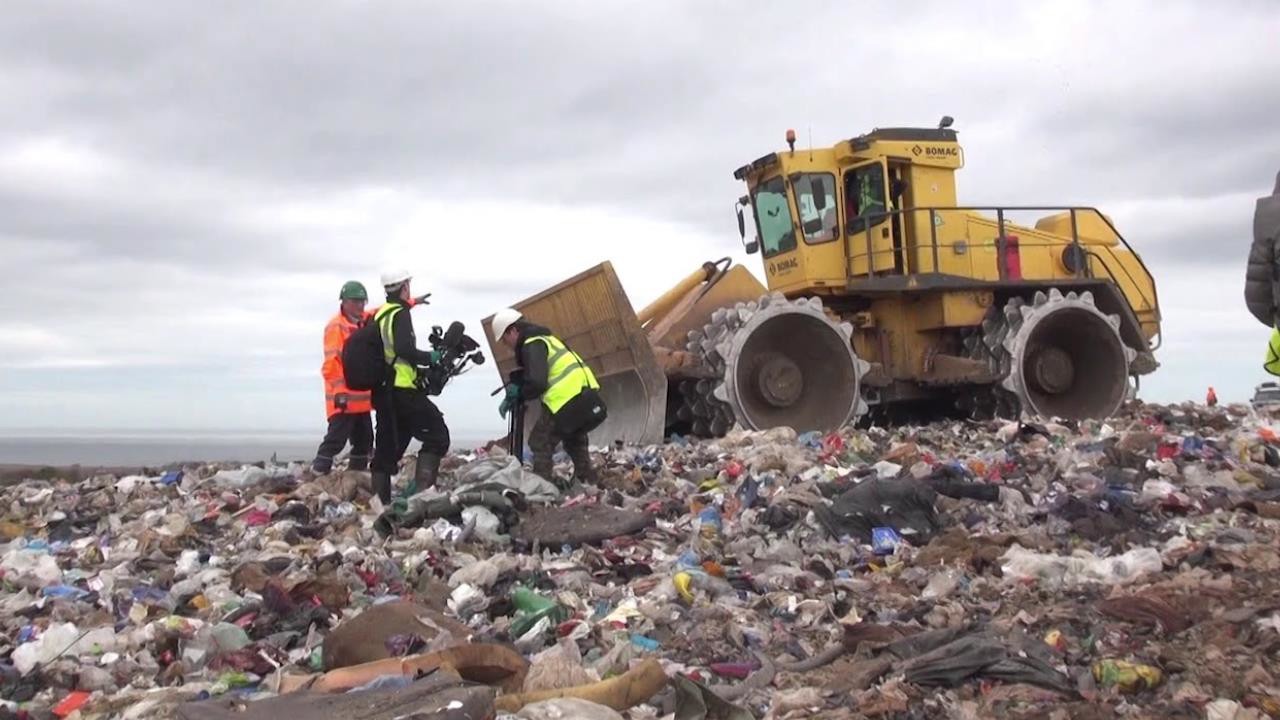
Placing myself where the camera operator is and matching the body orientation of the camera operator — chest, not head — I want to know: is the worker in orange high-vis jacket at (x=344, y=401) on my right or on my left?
on my left

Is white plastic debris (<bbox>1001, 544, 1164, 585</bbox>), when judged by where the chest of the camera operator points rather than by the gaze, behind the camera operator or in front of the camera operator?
in front

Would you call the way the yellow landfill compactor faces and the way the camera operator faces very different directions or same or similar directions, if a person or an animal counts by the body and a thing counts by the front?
very different directions

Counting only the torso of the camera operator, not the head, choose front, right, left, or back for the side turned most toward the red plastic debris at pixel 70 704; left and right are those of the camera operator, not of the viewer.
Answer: right

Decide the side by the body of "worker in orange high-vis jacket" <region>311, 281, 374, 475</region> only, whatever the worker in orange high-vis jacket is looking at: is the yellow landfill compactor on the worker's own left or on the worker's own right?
on the worker's own left

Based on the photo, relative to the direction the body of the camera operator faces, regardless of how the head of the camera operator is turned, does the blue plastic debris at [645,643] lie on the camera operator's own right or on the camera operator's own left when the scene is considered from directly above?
on the camera operator's own right

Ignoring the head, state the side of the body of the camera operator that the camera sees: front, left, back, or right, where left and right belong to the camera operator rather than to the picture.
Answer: right

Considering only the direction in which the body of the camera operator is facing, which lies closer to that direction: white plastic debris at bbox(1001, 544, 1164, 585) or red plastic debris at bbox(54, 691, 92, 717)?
the white plastic debris

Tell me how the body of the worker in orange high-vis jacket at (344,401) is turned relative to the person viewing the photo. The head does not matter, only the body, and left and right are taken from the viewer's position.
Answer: facing the viewer and to the right of the viewer

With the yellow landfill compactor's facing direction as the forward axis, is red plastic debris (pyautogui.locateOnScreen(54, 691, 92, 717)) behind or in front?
in front

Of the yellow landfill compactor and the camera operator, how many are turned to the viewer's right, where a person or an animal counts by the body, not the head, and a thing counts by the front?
1

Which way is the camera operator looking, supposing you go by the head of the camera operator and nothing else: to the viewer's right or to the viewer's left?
to the viewer's right

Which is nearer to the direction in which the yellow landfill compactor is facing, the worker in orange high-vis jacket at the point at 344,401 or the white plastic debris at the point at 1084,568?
the worker in orange high-vis jacket

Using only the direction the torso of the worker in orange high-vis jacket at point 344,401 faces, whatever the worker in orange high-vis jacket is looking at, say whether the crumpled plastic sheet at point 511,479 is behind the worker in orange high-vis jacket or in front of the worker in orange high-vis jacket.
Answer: in front

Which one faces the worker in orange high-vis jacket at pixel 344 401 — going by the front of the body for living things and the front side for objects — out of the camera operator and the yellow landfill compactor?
the yellow landfill compactor
